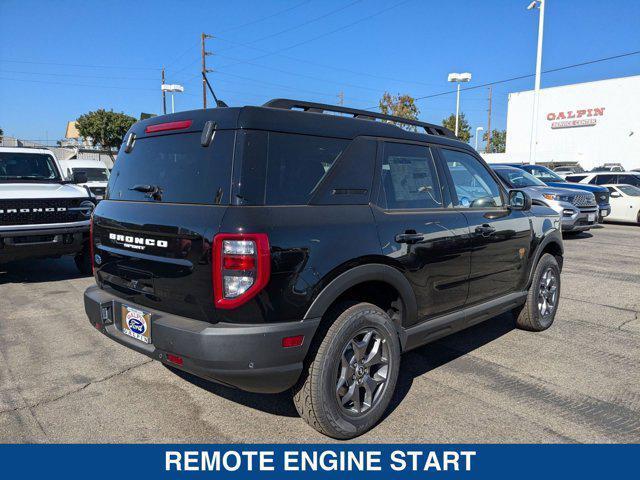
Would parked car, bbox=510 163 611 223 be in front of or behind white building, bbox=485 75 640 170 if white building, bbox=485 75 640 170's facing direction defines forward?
in front

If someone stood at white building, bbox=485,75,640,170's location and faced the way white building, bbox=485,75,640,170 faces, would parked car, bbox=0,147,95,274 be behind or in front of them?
in front

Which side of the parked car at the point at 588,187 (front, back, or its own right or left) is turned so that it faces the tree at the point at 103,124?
back

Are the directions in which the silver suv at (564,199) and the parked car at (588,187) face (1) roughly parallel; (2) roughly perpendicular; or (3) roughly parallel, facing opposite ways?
roughly parallel

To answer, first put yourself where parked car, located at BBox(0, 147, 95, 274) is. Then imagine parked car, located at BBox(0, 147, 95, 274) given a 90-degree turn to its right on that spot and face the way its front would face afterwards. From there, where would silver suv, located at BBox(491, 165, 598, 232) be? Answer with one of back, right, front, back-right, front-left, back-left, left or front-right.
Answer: back

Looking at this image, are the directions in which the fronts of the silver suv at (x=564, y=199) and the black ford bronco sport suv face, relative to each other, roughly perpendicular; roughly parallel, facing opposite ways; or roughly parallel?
roughly perpendicular

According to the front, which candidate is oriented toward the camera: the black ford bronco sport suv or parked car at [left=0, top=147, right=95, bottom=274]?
the parked car

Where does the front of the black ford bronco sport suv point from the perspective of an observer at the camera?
facing away from the viewer and to the right of the viewer

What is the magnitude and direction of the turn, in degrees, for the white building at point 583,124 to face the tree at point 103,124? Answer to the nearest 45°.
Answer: approximately 45° to its right

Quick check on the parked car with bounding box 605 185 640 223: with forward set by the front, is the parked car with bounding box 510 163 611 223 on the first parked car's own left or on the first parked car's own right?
on the first parked car's own right

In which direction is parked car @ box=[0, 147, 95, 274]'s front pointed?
toward the camera

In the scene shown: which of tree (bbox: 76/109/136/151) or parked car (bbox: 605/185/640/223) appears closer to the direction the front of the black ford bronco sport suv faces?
the parked car

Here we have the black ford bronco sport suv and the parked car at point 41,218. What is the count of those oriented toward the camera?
1
